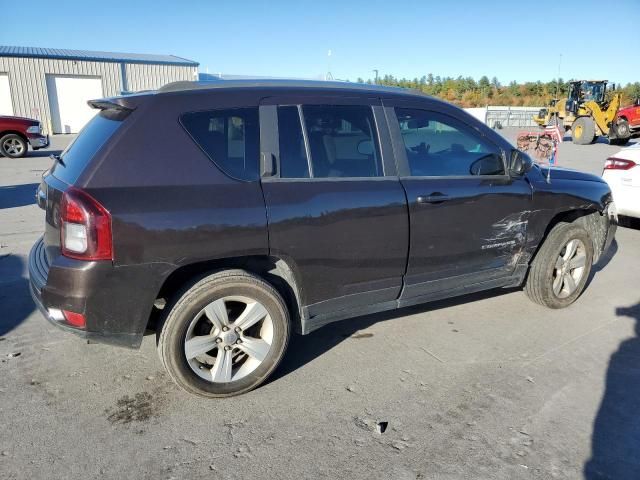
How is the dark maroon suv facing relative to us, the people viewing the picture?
facing away from the viewer and to the right of the viewer

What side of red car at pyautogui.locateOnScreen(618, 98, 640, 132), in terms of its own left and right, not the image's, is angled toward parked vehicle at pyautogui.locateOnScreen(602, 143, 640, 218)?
left

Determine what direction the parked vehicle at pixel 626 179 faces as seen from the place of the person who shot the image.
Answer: facing away from the viewer and to the right of the viewer

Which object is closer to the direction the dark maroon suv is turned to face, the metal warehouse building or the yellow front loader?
the yellow front loader

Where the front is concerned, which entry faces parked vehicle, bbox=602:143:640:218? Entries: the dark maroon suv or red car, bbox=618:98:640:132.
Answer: the dark maroon suv

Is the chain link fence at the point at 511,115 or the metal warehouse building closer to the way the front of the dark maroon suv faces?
the chain link fence

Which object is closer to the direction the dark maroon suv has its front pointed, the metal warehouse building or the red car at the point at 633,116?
the red car

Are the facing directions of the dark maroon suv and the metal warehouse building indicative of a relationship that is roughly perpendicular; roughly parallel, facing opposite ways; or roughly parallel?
roughly perpendicular

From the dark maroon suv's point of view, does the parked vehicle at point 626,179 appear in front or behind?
in front

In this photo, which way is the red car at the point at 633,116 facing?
to the viewer's left
